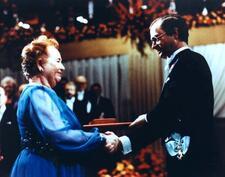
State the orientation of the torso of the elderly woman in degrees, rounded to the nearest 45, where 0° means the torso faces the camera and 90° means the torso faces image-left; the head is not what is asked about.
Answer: approximately 270°

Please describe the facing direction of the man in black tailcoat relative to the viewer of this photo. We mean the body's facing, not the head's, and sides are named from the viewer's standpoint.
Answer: facing to the left of the viewer

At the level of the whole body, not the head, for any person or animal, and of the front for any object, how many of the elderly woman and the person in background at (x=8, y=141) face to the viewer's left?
0

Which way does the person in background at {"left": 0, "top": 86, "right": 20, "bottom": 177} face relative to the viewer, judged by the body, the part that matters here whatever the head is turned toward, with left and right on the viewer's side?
facing the viewer

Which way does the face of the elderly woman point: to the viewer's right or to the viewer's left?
to the viewer's right

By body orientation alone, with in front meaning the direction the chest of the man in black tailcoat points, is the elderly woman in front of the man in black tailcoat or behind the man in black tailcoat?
in front

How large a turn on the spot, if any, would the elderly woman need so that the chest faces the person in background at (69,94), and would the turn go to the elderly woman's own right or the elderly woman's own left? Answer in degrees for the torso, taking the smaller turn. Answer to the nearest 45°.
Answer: approximately 90° to the elderly woman's own left

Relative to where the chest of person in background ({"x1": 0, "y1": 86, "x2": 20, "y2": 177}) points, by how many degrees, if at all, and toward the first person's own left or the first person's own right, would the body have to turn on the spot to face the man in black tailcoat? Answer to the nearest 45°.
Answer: approximately 45° to the first person's own left
